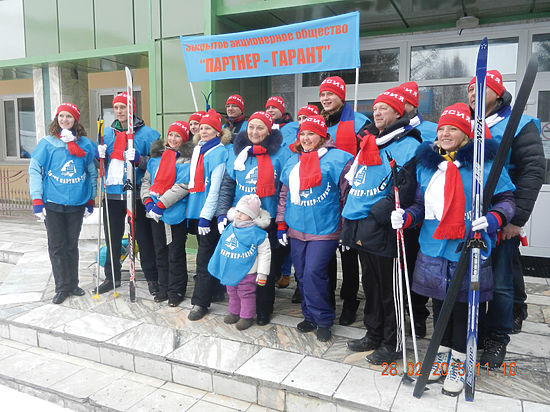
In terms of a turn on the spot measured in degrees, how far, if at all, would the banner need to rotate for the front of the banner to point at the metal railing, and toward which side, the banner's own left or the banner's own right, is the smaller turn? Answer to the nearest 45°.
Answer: approximately 135° to the banner's own right

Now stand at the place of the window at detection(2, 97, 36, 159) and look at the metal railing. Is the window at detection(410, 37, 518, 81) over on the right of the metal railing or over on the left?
left

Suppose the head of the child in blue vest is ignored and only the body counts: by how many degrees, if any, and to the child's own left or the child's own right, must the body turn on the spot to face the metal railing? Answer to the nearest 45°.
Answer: approximately 90° to the child's own right

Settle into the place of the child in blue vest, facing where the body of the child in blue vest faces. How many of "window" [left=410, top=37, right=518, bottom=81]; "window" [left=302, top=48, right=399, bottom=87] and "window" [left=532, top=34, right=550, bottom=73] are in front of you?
0

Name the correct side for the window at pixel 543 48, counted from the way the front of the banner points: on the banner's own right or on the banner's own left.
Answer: on the banner's own left

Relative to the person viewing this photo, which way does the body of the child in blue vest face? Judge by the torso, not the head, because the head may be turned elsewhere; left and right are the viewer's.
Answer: facing the viewer and to the left of the viewer

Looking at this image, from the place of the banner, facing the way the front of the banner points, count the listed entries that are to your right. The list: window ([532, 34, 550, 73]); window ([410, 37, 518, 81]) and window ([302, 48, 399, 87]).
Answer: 0

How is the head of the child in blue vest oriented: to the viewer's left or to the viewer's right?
to the viewer's left

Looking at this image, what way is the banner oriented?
toward the camera

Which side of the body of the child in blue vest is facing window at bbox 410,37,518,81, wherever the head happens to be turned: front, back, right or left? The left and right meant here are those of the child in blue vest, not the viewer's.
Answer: back

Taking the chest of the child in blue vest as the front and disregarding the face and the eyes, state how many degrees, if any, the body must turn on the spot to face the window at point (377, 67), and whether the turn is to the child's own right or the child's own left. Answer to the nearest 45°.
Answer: approximately 180°

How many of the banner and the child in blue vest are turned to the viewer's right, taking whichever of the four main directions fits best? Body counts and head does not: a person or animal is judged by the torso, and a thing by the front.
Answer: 0

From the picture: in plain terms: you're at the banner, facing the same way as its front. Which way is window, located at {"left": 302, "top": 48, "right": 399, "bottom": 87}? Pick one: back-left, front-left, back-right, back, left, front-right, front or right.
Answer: back-left
